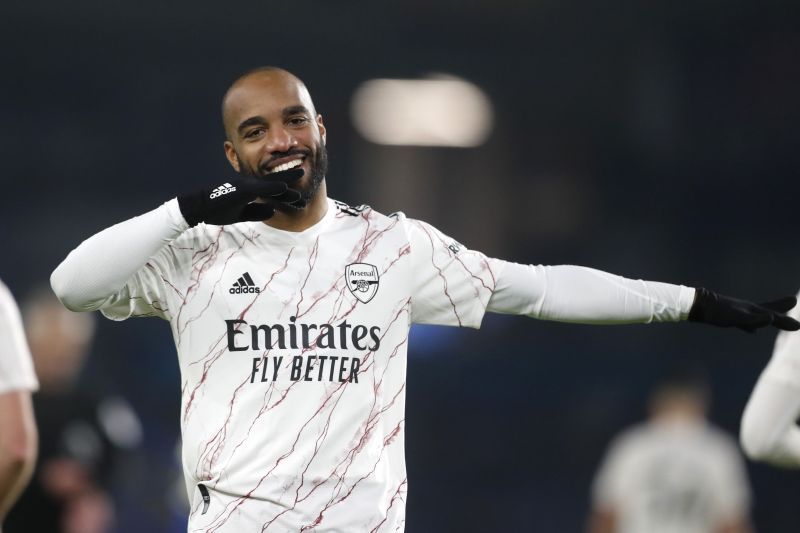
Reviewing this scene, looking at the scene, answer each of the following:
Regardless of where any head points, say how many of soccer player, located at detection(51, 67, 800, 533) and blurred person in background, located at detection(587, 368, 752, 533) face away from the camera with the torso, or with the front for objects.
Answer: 1

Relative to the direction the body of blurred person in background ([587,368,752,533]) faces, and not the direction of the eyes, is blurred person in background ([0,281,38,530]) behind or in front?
behind

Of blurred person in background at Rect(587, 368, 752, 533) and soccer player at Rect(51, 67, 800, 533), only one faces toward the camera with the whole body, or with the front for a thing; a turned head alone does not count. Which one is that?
the soccer player

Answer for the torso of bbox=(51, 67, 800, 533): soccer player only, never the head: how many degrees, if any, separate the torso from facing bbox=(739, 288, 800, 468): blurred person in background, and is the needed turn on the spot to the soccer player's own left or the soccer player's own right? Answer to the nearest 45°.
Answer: approximately 90° to the soccer player's own left

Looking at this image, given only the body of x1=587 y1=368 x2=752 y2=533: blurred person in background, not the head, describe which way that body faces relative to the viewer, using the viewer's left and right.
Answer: facing away from the viewer

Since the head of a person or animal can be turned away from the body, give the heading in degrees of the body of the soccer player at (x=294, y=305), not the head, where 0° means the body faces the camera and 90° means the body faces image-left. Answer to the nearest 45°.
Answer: approximately 0°

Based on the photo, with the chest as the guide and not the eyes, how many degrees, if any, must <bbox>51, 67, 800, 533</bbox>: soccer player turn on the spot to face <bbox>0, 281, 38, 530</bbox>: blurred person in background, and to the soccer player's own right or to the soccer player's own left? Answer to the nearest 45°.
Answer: approximately 90° to the soccer player's own right

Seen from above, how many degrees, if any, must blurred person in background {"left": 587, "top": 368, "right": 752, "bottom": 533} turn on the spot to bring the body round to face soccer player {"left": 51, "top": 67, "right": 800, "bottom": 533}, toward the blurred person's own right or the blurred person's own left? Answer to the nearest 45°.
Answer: approximately 180°

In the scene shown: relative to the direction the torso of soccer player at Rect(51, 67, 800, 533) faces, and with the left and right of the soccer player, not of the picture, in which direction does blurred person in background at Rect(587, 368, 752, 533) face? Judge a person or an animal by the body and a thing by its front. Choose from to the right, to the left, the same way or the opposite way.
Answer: the opposite way

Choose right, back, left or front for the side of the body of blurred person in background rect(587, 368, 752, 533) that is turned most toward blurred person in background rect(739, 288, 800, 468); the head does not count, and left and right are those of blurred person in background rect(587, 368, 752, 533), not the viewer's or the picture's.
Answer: back
